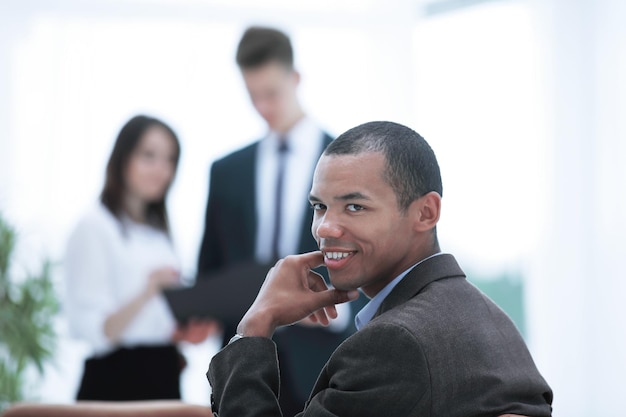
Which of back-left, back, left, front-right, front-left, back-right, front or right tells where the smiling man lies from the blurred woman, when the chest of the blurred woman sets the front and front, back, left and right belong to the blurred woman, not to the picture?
front-right

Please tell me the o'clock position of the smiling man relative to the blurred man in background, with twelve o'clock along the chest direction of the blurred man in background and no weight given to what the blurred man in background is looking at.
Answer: The smiling man is roughly at 12 o'clock from the blurred man in background.

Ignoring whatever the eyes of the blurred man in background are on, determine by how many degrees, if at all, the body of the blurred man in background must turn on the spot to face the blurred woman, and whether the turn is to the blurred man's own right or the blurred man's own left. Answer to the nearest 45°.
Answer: approximately 90° to the blurred man's own right

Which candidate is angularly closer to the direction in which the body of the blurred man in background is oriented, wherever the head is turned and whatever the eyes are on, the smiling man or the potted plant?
the smiling man

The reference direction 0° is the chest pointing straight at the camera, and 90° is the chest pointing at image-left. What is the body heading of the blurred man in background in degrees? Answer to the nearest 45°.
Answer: approximately 0°

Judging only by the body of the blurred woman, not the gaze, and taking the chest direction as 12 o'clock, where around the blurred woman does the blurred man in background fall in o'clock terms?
The blurred man in background is roughly at 11 o'clock from the blurred woman.

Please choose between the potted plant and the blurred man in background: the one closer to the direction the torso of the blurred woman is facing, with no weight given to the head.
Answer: the blurred man in background

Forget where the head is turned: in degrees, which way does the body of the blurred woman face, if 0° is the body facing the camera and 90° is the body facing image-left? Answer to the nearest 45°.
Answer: approximately 315°

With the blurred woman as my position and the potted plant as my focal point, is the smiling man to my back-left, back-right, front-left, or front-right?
back-left

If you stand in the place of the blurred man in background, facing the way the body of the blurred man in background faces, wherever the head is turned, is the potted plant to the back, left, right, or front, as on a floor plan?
right

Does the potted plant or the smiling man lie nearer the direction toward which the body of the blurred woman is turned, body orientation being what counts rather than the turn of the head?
the smiling man

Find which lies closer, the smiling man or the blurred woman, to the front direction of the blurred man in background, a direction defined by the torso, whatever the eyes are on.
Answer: the smiling man
